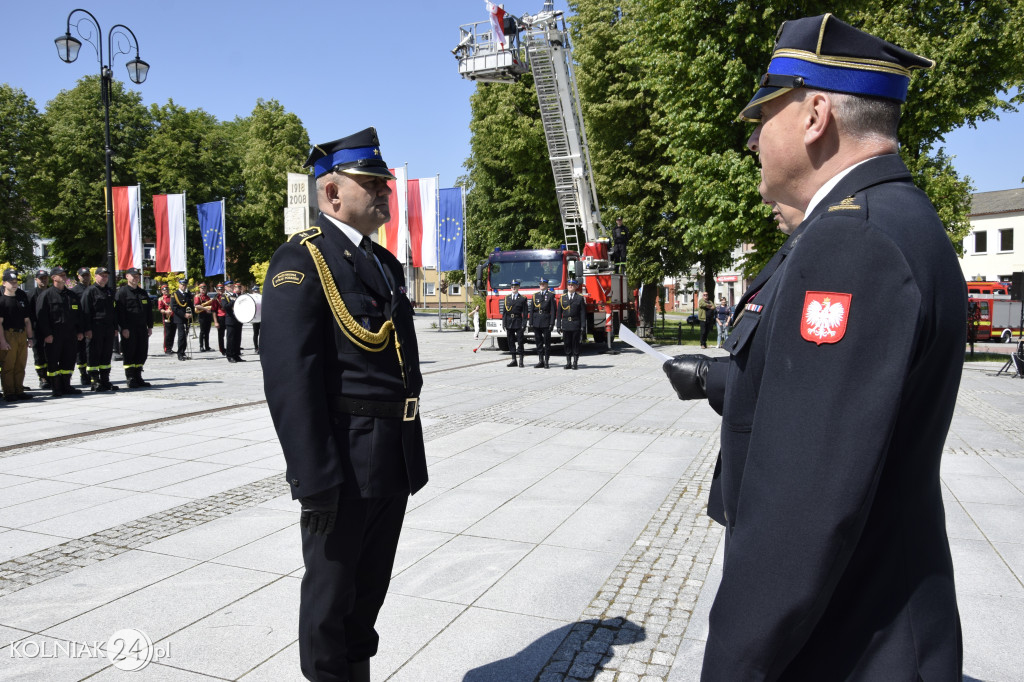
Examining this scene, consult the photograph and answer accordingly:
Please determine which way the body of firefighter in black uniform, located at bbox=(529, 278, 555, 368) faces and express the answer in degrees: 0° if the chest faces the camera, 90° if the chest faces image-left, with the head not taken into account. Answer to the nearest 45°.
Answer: approximately 0°

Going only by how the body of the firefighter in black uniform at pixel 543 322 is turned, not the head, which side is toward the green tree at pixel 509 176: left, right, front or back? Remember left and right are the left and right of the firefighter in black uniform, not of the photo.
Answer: back

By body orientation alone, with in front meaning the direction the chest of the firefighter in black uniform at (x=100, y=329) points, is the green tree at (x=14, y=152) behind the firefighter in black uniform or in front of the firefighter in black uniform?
behind

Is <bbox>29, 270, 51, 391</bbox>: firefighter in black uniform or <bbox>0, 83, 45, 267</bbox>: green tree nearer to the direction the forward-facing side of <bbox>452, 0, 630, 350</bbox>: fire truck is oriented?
the firefighter in black uniform

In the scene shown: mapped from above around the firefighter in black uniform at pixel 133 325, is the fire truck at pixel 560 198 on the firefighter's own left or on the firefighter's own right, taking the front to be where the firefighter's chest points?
on the firefighter's own left

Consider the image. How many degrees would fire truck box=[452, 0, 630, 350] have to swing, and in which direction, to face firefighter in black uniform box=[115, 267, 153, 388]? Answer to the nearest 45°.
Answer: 0° — it already faces them

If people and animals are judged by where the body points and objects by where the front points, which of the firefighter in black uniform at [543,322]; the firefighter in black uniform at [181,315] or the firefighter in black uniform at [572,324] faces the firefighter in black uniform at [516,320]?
the firefighter in black uniform at [181,315]

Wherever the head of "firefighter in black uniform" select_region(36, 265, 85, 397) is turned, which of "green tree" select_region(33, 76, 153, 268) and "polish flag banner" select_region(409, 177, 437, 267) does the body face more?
the polish flag banner

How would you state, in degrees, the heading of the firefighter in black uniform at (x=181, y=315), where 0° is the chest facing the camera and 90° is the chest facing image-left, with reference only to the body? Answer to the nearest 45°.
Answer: approximately 315°

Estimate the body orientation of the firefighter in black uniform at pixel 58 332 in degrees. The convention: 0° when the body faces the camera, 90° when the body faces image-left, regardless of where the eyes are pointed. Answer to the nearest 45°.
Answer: approximately 315°
